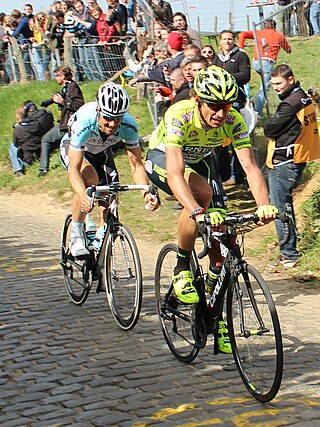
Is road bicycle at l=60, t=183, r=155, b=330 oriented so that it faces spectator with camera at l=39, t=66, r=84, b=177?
no

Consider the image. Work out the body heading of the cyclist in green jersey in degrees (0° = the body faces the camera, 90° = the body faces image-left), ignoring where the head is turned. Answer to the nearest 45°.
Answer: approximately 315°

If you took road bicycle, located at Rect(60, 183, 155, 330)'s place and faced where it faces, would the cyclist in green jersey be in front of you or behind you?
in front

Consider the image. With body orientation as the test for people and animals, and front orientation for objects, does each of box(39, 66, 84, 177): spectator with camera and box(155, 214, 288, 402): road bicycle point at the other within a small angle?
no

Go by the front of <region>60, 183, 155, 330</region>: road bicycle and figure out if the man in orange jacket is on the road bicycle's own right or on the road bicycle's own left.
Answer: on the road bicycle's own left

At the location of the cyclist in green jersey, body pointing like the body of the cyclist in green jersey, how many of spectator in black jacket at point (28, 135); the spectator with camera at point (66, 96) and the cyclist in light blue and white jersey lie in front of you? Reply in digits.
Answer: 0

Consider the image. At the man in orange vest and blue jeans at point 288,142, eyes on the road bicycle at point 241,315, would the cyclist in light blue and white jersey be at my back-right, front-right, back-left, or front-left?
front-right

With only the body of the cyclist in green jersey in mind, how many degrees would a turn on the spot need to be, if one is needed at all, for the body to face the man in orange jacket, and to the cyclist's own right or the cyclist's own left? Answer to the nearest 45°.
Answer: approximately 135° to the cyclist's own left

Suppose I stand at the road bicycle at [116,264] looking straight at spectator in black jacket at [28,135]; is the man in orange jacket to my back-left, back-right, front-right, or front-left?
front-right

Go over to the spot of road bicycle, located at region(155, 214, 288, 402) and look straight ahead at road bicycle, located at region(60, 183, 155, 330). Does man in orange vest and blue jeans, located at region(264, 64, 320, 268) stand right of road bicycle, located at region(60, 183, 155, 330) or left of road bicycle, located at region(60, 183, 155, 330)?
right

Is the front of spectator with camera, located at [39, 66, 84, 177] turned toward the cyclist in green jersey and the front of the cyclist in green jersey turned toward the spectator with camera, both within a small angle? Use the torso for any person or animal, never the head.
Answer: no
